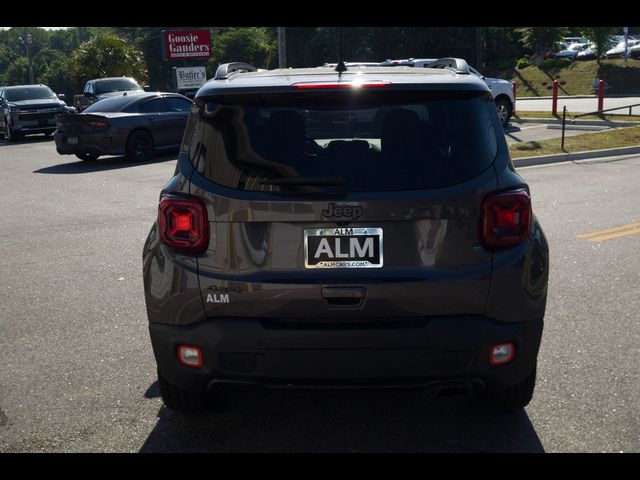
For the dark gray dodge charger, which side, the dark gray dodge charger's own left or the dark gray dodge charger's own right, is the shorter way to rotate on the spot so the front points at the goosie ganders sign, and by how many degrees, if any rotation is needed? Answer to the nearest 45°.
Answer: approximately 45° to the dark gray dodge charger's own left

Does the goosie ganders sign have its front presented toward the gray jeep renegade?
yes

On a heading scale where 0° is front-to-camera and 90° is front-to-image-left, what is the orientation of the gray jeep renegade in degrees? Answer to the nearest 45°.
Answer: approximately 180°

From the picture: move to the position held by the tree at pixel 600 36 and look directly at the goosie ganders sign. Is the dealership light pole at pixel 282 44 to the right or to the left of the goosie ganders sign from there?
left

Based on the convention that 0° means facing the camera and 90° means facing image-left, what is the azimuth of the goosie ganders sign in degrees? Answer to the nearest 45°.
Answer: approximately 0°

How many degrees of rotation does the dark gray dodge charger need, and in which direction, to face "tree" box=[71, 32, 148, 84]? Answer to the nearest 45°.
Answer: approximately 45° to its left

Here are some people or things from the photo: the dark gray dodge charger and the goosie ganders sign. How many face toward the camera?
1

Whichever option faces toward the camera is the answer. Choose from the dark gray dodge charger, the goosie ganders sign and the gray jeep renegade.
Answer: the goosie ganders sign

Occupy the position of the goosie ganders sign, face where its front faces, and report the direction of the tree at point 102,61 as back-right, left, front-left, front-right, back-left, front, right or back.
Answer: right

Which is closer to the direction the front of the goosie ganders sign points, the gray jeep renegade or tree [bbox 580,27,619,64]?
the gray jeep renegade

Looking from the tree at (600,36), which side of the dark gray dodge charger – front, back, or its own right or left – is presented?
front

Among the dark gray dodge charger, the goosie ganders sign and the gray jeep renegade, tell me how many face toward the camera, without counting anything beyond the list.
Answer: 1

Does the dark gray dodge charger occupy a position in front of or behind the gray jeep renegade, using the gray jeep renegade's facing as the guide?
in front

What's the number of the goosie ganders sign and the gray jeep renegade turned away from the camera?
1

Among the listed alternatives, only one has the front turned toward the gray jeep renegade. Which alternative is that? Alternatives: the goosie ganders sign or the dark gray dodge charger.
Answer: the goosie ganders sign
